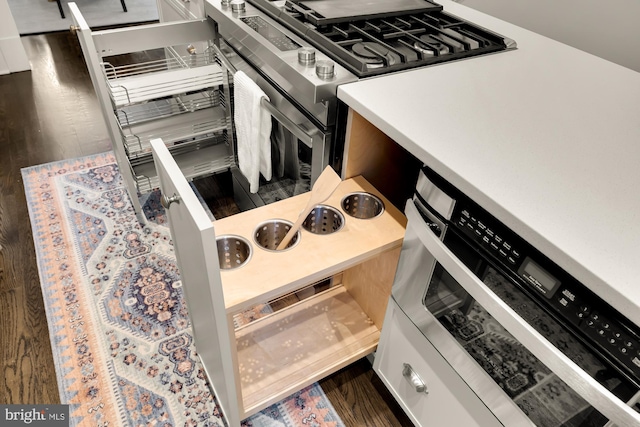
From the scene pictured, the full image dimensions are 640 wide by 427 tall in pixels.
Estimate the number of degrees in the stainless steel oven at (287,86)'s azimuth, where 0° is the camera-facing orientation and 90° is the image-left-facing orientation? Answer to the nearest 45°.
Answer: approximately 45°

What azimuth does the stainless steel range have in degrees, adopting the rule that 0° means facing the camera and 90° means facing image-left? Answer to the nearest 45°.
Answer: approximately 45°

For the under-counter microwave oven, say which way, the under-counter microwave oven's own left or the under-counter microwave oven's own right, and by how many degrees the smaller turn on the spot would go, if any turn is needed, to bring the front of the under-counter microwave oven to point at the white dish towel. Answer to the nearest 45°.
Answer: approximately 45° to the under-counter microwave oven's own right

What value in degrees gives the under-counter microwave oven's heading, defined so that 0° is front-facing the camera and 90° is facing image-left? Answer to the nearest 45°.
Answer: approximately 45°

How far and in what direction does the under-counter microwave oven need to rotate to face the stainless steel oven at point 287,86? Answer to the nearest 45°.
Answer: approximately 90° to its right

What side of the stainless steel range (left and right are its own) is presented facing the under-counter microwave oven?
left
